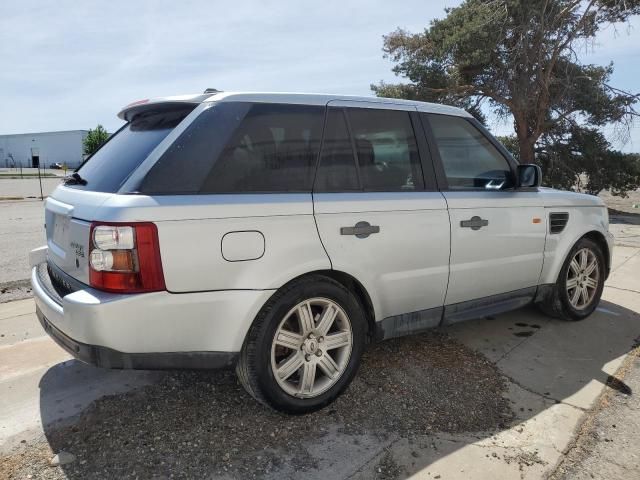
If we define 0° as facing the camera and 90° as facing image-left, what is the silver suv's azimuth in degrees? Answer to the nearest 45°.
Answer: approximately 225°
